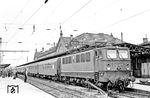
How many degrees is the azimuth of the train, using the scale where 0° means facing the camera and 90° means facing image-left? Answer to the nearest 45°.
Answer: approximately 315°
